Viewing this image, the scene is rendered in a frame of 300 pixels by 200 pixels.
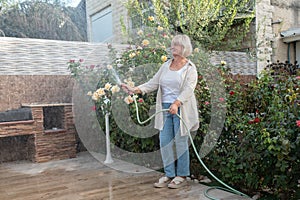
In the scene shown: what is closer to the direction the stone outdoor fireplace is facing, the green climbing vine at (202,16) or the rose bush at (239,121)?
the rose bush

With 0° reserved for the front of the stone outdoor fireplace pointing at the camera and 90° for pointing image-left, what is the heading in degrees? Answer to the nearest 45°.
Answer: approximately 0°

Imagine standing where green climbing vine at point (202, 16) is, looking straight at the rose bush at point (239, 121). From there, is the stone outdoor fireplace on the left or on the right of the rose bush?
right

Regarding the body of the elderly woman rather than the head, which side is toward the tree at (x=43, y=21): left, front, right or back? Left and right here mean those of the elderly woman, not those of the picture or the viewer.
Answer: right

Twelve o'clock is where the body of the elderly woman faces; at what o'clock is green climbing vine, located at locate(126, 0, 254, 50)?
The green climbing vine is roughly at 5 o'clock from the elderly woman.

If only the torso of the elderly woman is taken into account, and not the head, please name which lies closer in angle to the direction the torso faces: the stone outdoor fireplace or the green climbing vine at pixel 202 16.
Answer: the stone outdoor fireplace

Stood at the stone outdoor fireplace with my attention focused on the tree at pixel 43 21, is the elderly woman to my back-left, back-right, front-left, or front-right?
back-right

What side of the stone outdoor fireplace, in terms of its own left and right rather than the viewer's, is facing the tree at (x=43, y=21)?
back

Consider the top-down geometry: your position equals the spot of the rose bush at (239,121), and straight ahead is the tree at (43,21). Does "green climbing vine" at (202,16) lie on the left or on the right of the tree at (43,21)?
right

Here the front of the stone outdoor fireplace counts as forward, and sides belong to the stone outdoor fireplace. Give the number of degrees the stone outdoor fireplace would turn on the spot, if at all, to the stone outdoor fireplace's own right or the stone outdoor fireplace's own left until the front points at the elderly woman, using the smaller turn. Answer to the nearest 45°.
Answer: approximately 45° to the stone outdoor fireplace's own left
